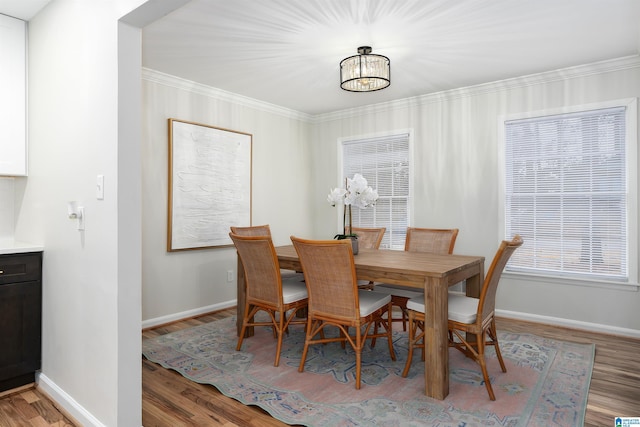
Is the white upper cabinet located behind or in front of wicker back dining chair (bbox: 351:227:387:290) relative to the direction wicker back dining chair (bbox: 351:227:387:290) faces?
in front

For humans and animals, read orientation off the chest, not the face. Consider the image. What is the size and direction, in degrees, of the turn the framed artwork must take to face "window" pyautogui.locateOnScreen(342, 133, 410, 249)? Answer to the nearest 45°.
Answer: approximately 45° to its left

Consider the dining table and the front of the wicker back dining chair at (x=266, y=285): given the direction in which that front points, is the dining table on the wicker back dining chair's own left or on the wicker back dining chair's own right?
on the wicker back dining chair's own right

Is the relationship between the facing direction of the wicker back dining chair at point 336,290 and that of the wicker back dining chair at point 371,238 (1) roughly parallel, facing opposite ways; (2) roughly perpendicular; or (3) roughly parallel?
roughly parallel, facing opposite ways

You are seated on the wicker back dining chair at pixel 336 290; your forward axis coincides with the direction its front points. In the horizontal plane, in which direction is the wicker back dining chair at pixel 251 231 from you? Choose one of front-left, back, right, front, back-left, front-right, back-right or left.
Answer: left

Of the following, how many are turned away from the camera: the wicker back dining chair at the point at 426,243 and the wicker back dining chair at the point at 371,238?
0

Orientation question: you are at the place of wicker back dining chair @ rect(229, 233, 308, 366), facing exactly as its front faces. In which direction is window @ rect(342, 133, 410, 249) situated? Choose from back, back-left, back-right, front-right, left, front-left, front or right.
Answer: front

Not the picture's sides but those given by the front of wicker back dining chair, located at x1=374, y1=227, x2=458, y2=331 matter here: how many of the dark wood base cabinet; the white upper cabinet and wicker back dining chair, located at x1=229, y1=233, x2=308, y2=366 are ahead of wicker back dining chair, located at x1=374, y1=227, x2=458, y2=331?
3

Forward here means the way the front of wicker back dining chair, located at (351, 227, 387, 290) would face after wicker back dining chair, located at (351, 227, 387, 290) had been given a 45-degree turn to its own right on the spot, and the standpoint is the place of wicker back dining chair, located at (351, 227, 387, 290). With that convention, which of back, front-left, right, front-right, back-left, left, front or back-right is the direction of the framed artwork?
front

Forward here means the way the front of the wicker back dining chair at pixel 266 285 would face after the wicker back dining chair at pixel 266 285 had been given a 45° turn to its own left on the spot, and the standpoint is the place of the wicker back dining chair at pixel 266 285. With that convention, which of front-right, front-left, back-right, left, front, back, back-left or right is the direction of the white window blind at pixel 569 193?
right

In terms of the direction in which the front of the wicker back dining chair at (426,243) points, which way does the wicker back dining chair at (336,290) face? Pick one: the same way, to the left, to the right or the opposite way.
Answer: the opposite way

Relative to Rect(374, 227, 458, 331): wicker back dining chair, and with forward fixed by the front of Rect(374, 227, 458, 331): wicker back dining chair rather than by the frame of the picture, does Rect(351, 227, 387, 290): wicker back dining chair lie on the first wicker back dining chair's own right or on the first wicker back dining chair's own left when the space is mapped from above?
on the first wicker back dining chair's own right

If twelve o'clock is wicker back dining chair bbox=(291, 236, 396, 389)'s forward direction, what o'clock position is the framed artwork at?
The framed artwork is roughly at 9 o'clock from the wicker back dining chair.

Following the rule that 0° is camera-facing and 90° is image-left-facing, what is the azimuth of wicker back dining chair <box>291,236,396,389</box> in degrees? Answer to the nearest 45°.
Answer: approximately 225°

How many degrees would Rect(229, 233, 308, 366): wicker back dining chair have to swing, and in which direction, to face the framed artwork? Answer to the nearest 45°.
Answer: approximately 90° to its left

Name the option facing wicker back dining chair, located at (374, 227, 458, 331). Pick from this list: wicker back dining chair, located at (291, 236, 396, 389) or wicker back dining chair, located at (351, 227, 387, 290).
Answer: wicker back dining chair, located at (291, 236, 396, 389)

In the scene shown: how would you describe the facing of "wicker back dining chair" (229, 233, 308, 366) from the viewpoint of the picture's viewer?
facing away from the viewer and to the right of the viewer

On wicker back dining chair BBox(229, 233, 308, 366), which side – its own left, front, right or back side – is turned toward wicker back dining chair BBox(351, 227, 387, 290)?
front

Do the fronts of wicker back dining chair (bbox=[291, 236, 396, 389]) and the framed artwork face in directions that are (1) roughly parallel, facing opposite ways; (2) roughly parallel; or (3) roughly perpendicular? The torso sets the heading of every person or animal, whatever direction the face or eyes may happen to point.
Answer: roughly perpendicular

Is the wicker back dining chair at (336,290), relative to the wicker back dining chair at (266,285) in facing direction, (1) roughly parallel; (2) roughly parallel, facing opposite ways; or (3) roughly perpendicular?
roughly parallel

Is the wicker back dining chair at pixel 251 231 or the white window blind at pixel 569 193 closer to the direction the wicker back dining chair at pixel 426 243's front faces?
the wicker back dining chair

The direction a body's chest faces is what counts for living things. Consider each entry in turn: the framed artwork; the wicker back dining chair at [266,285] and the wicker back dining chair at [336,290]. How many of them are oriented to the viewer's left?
0
